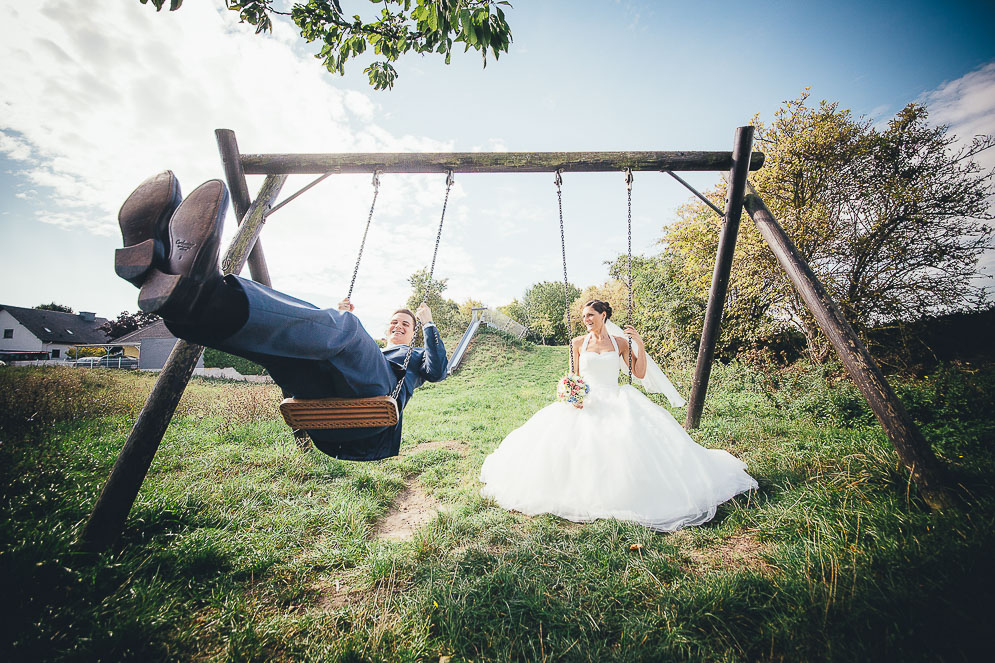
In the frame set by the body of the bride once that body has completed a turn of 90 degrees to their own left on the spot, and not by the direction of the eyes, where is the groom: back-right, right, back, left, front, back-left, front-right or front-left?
back-right

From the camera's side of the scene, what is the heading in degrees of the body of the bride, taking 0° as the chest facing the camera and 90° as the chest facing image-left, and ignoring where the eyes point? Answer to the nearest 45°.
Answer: approximately 0°

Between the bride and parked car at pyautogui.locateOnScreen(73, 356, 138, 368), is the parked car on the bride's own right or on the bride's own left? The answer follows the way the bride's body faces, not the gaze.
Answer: on the bride's own right

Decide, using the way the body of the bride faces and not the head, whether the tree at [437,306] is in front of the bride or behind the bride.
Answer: behind

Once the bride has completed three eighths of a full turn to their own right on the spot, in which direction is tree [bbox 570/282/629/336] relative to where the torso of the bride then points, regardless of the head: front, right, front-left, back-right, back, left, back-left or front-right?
front-right

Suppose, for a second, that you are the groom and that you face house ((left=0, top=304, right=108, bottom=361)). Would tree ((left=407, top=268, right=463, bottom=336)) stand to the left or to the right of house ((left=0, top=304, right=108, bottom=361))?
right

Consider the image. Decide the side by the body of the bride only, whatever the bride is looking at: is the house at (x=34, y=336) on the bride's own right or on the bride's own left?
on the bride's own right

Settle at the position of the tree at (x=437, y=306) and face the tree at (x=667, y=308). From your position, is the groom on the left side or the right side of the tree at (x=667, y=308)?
right

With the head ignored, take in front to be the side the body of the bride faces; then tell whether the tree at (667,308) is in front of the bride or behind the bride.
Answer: behind

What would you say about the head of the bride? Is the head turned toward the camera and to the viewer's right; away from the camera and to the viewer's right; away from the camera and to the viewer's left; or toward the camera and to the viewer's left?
toward the camera and to the viewer's left
